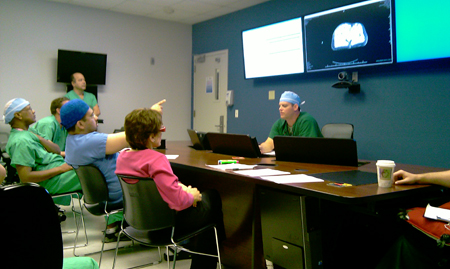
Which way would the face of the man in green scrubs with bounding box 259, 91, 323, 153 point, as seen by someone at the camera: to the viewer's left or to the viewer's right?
to the viewer's left

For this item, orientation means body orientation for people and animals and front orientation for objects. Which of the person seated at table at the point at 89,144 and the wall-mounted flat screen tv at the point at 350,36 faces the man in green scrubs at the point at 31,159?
the wall-mounted flat screen tv

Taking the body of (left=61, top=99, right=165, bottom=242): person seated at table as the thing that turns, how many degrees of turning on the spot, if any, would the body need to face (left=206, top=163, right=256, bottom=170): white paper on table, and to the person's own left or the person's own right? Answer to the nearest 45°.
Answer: approximately 45° to the person's own right

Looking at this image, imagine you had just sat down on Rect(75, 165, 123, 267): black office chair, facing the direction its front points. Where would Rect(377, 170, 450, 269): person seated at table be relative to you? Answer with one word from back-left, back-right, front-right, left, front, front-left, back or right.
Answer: right

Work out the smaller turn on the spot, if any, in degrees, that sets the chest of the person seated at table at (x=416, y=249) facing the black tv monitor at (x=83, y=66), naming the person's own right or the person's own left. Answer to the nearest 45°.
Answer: approximately 45° to the person's own right

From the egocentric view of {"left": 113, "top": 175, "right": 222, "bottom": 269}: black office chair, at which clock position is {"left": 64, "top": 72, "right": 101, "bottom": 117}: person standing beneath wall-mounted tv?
The person standing beneath wall-mounted tv is roughly at 10 o'clock from the black office chair.

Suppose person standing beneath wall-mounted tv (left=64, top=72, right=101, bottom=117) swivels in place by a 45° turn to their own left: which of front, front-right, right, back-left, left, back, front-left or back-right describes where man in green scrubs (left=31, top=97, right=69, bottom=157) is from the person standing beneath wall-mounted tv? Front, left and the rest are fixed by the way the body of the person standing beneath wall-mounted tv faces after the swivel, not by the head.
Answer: right

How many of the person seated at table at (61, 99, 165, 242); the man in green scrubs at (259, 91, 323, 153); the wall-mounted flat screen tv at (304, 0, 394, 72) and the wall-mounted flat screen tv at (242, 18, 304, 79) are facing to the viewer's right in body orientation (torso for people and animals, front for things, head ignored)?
1

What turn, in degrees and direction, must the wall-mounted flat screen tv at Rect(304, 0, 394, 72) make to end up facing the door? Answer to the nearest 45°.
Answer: approximately 90° to its right

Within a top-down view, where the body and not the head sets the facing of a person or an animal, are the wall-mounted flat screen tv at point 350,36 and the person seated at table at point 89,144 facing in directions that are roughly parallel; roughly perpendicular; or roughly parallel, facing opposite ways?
roughly parallel, facing opposite ways

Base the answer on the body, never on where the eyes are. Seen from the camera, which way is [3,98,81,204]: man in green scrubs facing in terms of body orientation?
to the viewer's right

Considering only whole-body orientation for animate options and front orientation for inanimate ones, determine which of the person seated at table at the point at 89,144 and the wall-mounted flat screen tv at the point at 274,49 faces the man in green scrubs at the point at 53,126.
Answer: the wall-mounted flat screen tv

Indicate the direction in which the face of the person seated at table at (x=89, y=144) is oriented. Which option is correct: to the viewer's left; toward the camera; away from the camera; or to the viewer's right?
to the viewer's right

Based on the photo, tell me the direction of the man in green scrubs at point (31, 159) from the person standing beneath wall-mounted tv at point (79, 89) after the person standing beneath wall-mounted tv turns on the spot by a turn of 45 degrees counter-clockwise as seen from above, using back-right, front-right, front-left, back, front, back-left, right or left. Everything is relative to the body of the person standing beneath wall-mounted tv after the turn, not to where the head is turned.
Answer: right

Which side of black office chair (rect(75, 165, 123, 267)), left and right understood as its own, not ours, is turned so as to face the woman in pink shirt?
right

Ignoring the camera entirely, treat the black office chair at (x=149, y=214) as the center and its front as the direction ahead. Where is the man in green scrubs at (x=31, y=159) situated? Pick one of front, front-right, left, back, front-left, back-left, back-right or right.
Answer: left

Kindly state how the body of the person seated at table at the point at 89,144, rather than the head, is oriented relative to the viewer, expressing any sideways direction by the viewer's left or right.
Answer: facing to the right of the viewer

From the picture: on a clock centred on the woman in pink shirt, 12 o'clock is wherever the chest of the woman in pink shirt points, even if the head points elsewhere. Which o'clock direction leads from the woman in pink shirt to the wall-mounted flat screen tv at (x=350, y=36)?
The wall-mounted flat screen tv is roughly at 12 o'clock from the woman in pink shirt.
